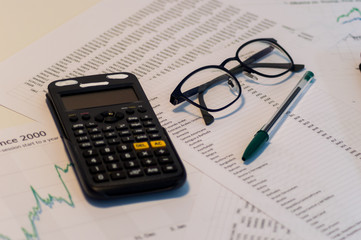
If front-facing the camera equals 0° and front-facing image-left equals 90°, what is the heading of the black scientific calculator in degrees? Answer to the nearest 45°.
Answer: approximately 0°
